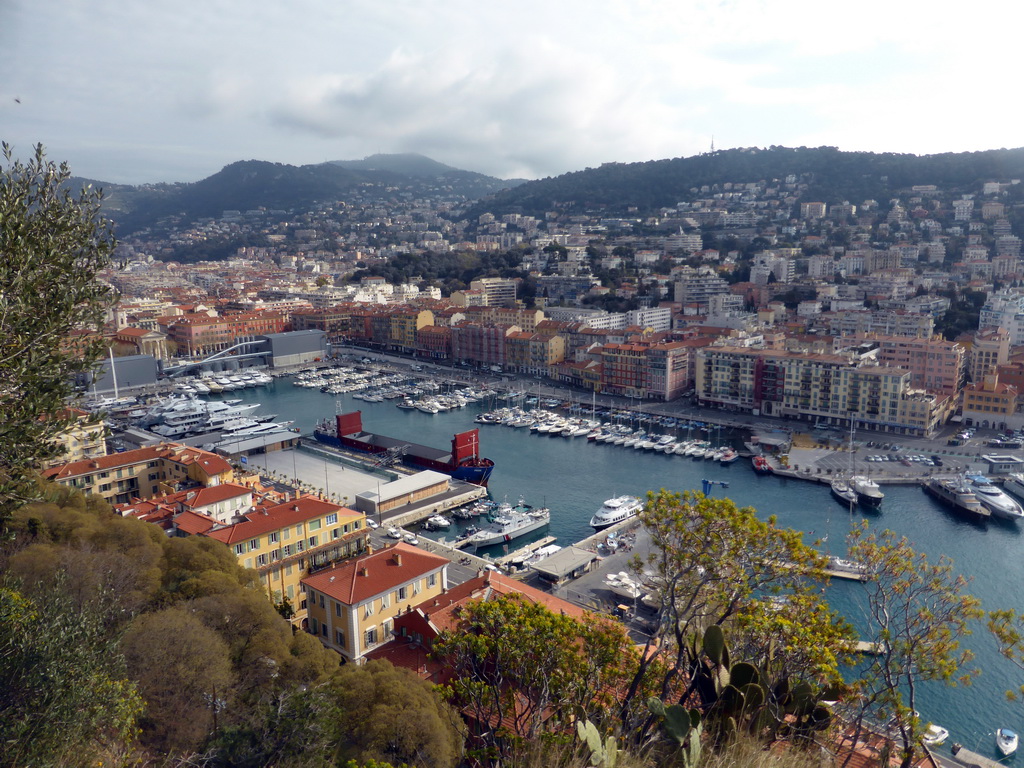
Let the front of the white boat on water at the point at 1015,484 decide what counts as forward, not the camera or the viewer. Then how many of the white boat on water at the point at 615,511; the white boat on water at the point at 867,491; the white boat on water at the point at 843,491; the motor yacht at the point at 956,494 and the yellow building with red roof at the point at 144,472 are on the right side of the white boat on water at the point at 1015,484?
5

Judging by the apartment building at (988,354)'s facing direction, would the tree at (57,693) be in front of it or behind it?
in front

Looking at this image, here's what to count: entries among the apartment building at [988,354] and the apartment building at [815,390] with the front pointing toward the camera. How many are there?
2

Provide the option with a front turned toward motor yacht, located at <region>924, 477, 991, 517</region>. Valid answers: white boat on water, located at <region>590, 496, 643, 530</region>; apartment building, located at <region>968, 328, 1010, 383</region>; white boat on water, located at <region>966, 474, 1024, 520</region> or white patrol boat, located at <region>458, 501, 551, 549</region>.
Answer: the apartment building

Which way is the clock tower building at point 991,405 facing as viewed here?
toward the camera

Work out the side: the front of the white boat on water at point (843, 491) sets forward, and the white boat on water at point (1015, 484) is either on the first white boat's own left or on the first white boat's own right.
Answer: on the first white boat's own left

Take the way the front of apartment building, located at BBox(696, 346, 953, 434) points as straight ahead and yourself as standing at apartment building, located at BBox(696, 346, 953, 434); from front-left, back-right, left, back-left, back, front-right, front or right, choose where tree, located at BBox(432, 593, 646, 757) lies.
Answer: front

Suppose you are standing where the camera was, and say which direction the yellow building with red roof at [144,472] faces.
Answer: facing the viewer and to the right of the viewer

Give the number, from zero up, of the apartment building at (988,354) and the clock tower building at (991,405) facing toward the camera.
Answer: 2

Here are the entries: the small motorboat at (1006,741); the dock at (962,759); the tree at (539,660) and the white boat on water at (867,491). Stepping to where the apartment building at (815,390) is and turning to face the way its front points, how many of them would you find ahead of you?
4

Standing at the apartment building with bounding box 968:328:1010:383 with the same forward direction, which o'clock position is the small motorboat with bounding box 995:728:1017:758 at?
The small motorboat is roughly at 12 o'clock from the apartment building.

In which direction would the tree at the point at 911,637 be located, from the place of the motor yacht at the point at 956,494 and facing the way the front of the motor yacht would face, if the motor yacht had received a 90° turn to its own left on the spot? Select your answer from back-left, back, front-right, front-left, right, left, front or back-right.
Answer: back-right

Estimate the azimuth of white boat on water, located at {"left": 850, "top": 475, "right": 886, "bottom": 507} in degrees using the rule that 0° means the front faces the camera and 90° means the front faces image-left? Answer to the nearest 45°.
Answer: approximately 315°

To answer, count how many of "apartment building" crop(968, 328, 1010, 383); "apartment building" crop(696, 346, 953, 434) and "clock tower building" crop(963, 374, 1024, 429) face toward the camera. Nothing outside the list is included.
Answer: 3
